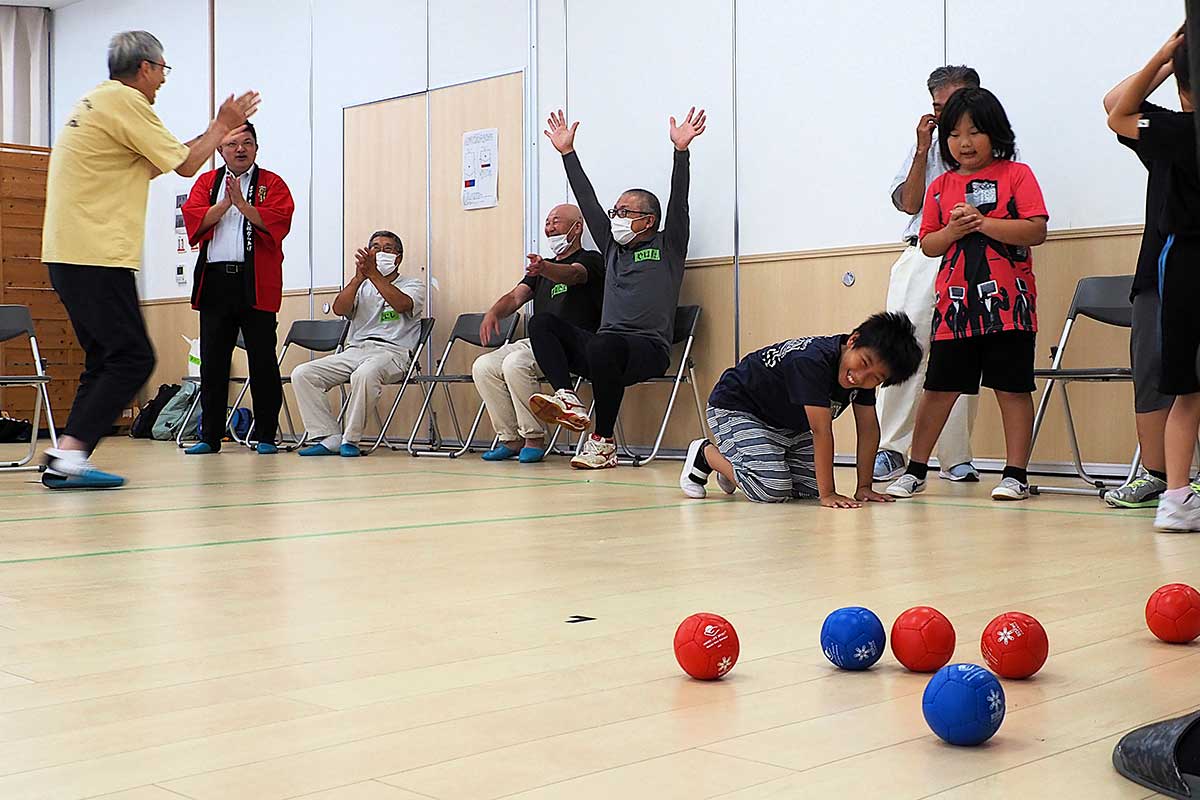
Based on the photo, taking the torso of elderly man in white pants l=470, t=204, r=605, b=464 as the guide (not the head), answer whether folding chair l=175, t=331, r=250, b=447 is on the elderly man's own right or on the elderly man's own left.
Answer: on the elderly man's own right

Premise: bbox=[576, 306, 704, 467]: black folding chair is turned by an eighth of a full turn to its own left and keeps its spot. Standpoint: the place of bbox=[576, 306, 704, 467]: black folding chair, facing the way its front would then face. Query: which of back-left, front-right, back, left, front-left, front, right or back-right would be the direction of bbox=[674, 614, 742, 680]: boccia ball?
front

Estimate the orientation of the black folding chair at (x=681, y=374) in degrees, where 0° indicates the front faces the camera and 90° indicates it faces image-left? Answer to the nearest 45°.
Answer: approximately 45°

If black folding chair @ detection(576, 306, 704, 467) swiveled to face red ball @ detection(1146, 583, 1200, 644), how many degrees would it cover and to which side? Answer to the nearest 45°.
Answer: approximately 45° to its left

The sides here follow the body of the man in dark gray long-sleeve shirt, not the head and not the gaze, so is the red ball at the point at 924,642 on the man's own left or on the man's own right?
on the man's own left

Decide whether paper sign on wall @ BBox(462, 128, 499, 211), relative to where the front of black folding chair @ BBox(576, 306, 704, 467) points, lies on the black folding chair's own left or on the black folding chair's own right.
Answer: on the black folding chair's own right

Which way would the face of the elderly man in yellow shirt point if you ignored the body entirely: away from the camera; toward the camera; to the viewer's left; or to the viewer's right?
to the viewer's right

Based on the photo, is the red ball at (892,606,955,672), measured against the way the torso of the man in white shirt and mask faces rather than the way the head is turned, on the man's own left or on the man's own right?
on the man's own left

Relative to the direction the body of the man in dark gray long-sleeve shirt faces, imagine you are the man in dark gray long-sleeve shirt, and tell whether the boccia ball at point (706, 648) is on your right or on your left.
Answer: on your left

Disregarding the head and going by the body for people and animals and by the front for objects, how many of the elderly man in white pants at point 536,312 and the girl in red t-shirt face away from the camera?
0

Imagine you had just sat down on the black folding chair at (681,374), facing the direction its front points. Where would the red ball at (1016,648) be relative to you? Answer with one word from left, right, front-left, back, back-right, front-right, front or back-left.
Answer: front-left

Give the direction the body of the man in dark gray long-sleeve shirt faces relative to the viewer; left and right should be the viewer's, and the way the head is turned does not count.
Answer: facing the viewer and to the left of the viewer
